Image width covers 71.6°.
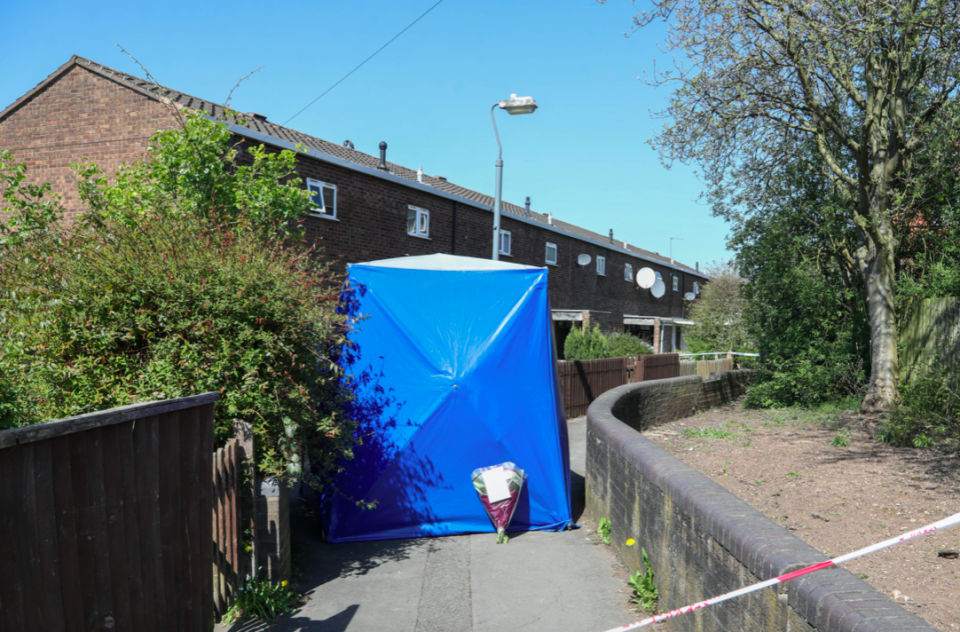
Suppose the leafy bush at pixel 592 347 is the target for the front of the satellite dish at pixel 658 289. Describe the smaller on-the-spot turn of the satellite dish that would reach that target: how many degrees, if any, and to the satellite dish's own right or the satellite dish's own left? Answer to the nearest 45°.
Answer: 0° — it already faces it

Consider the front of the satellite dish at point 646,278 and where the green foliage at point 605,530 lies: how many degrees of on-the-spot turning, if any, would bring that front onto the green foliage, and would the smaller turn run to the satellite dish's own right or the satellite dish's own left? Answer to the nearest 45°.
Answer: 0° — it already faces it

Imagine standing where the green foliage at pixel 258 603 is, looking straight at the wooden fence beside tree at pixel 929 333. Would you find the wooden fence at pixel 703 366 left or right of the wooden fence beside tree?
left

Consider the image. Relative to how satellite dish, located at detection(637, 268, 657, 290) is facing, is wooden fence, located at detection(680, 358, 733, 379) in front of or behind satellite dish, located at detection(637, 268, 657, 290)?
in front

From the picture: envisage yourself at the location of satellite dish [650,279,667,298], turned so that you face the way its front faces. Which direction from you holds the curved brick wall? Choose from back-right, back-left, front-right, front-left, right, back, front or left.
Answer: front

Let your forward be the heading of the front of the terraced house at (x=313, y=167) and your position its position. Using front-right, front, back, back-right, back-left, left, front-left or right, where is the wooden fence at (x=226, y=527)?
front-right

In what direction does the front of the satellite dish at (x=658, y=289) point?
toward the camera

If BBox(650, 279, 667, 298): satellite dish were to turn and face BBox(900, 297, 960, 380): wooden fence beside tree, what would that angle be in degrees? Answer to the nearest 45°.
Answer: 0° — it already faces it

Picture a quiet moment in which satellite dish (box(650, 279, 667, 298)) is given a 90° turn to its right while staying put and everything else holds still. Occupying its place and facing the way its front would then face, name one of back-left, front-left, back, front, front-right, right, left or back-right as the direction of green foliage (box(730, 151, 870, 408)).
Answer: left

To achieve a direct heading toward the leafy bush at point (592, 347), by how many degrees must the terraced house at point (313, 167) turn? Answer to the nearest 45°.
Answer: approximately 90° to its left

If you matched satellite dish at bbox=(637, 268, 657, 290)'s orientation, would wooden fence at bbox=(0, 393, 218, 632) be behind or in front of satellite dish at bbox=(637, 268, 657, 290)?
in front

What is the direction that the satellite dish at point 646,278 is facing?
toward the camera

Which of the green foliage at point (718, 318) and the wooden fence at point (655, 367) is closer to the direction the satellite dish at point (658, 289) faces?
the wooden fence

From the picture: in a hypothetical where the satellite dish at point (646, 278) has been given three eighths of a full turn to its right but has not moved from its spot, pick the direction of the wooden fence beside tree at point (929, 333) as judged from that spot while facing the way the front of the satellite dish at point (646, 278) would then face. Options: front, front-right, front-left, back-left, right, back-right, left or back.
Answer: back-left

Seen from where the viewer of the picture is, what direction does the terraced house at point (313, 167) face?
facing the viewer and to the right of the viewer

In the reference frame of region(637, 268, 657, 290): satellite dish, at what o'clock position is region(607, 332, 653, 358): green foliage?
The green foliage is roughly at 12 o'clock from the satellite dish.

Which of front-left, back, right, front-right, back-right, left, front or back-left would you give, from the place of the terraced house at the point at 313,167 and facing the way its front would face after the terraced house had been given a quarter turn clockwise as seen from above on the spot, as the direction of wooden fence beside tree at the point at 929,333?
left
